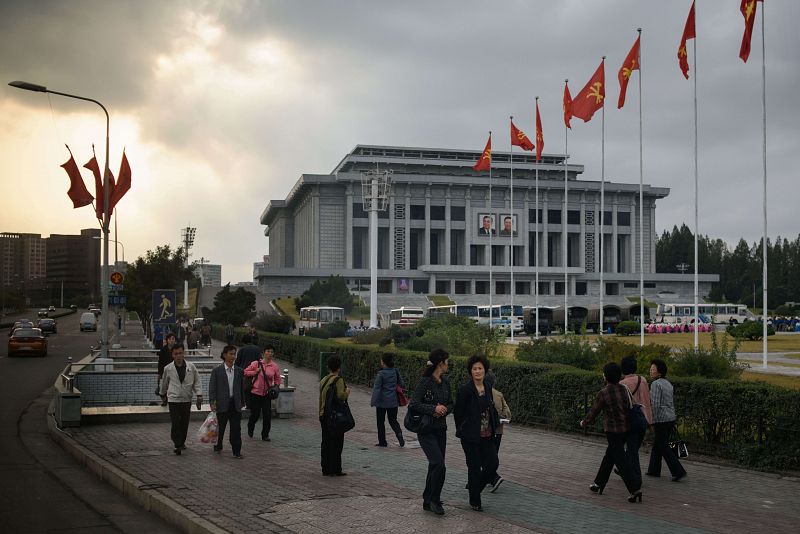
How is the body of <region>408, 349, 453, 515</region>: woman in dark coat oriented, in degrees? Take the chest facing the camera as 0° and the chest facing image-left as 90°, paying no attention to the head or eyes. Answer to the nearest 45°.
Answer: approximately 315°

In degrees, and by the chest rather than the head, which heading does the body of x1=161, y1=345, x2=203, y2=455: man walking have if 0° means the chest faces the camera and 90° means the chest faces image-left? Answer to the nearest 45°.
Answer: approximately 0°

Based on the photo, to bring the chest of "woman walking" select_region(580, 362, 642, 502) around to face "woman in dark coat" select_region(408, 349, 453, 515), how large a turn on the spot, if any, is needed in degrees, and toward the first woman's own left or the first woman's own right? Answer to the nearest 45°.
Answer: approximately 90° to the first woman's own left

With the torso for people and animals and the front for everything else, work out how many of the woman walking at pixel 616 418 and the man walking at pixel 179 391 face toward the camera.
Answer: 1

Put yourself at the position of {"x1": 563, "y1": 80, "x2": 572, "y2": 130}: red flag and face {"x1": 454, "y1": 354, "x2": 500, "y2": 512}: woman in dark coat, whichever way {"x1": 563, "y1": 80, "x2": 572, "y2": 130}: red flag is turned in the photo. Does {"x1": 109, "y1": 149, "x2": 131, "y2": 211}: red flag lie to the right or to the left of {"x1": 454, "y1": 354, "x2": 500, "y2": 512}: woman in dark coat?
right

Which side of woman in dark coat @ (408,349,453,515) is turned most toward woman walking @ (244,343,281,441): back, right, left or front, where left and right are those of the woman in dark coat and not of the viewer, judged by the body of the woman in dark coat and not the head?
back

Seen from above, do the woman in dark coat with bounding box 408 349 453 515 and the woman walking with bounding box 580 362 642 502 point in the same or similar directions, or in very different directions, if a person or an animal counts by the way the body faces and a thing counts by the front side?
very different directions

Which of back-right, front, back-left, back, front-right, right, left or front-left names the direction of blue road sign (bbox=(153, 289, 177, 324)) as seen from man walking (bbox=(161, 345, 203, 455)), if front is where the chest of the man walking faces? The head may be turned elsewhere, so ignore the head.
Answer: back
